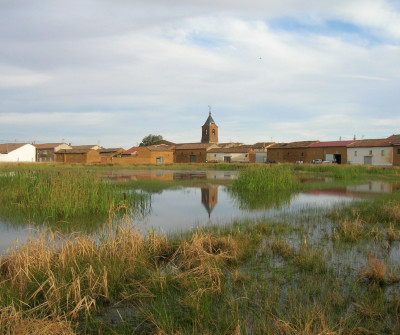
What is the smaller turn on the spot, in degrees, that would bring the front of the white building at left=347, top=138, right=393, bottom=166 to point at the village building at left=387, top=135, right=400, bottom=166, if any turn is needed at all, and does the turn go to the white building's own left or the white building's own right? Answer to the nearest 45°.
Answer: approximately 45° to the white building's own left

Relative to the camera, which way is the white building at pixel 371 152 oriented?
toward the camera
